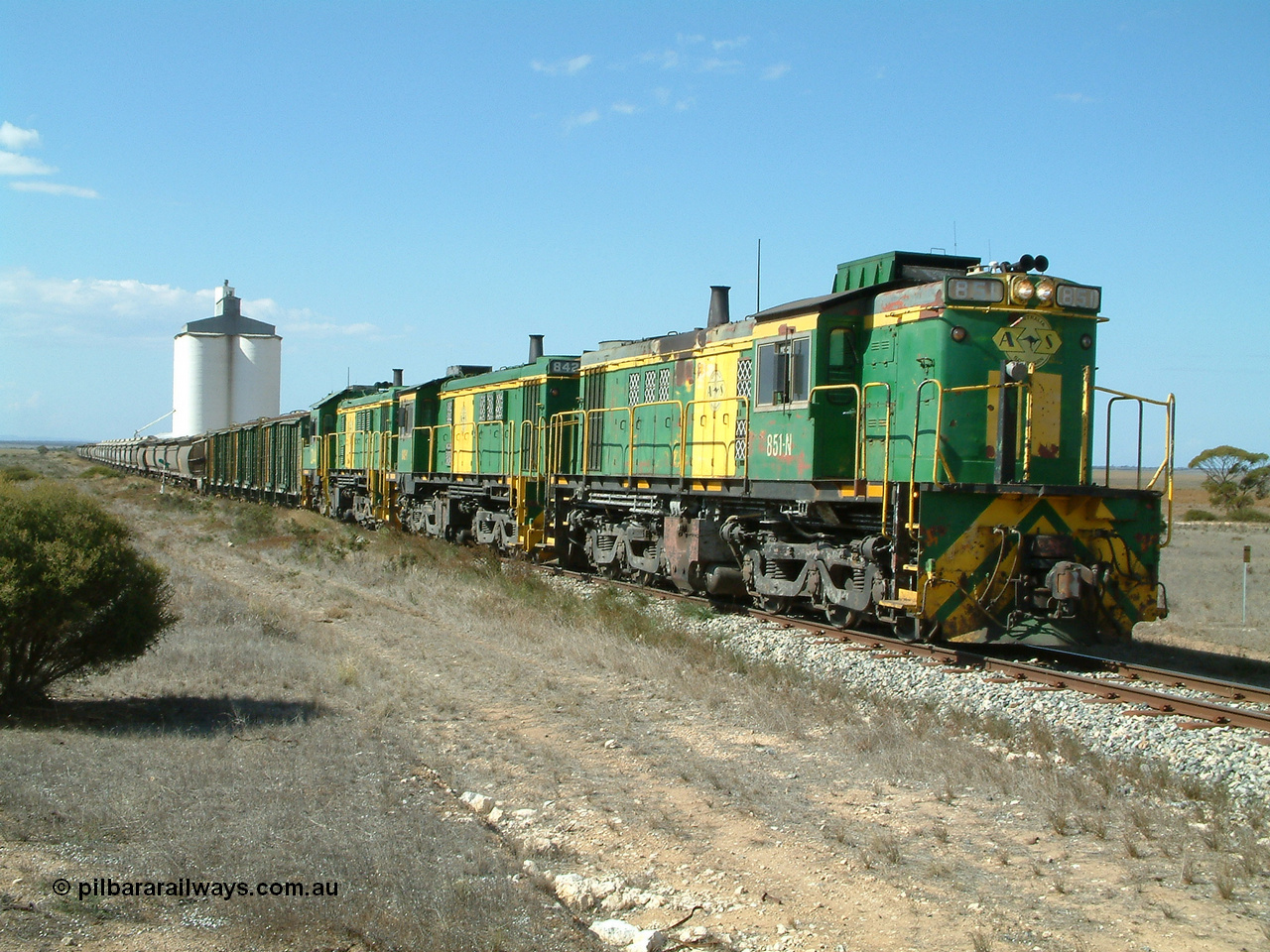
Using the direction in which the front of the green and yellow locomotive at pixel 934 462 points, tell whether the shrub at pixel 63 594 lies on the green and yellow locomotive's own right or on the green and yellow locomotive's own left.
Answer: on the green and yellow locomotive's own right

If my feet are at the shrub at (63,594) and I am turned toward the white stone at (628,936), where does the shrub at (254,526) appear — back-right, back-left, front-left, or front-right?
back-left

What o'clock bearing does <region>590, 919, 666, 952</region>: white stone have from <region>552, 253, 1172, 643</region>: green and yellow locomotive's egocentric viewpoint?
The white stone is roughly at 2 o'clock from the green and yellow locomotive.

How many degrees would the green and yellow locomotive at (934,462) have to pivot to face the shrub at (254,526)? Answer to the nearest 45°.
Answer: approximately 180°

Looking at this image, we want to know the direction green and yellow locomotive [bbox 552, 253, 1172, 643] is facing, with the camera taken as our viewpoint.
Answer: facing the viewer and to the right of the viewer
